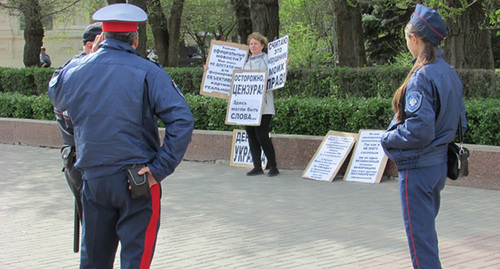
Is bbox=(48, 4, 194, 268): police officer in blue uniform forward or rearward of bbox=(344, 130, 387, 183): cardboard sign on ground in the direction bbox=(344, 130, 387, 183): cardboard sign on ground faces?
forward

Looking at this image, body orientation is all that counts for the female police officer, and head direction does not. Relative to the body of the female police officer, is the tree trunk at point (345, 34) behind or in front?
in front

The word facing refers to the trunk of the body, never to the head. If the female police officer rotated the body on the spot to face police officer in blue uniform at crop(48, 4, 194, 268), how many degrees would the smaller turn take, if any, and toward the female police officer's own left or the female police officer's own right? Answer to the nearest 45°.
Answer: approximately 90° to the female police officer's own left

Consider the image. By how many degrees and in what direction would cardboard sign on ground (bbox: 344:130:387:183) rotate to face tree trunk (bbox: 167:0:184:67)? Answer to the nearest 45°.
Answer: approximately 135° to its right

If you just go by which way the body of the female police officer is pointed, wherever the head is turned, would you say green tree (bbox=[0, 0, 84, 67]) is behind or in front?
in front

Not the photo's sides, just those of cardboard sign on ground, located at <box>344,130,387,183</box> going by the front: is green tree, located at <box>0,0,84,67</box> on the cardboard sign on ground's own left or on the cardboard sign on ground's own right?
on the cardboard sign on ground's own right

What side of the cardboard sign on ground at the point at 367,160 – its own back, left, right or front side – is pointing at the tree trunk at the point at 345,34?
back

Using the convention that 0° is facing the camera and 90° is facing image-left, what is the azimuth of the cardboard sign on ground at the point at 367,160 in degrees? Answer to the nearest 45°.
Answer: approximately 0°

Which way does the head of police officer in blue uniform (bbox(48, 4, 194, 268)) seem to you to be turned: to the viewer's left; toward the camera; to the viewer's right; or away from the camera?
away from the camera

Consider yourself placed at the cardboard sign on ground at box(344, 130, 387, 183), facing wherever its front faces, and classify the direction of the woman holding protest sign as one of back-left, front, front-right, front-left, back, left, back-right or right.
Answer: right

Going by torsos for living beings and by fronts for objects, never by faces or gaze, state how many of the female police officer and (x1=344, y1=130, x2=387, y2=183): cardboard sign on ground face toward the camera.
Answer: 1

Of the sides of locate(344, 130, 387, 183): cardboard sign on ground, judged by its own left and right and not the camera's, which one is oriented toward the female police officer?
front

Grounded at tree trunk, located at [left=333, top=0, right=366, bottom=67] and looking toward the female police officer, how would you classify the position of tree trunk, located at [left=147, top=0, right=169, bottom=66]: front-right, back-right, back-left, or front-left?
back-right
